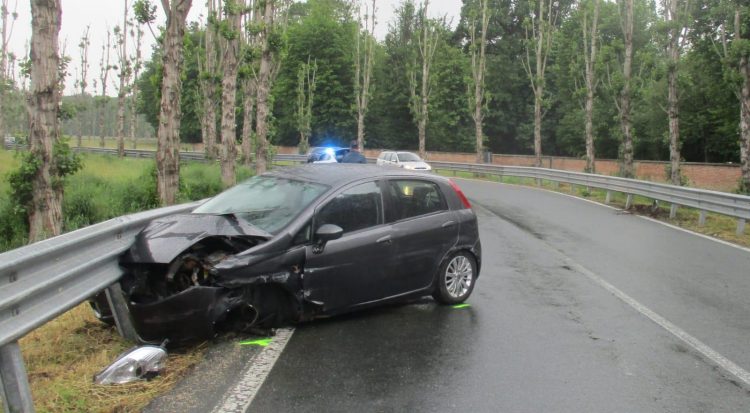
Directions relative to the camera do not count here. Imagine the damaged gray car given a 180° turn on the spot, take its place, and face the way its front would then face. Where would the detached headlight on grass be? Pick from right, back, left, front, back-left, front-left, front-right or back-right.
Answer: back

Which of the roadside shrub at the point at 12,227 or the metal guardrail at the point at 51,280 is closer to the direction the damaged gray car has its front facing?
the metal guardrail

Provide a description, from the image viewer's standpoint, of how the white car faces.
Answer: facing the viewer and to the right of the viewer

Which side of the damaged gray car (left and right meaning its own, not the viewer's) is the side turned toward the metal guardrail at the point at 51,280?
front

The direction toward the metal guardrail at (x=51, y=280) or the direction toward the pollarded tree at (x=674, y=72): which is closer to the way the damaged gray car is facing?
the metal guardrail

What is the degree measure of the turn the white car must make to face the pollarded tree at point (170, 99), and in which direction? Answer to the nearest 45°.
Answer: approximately 45° to its right

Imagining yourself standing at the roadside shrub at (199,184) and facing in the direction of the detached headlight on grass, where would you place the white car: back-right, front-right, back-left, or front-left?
back-left

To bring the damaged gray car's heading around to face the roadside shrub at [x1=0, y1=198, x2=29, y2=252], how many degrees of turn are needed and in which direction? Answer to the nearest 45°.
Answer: approximately 90° to its right

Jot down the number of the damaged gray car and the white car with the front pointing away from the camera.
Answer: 0

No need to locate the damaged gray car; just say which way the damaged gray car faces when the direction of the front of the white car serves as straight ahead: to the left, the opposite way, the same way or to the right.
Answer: to the right

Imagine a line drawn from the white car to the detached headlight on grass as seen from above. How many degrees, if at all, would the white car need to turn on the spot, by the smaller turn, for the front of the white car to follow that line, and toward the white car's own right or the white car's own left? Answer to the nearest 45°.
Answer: approximately 45° to the white car's own right

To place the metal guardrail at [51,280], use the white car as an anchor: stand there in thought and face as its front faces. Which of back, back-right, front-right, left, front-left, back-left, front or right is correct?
front-right

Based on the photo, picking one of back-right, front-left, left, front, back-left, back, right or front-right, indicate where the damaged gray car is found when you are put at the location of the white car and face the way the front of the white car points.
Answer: front-right
